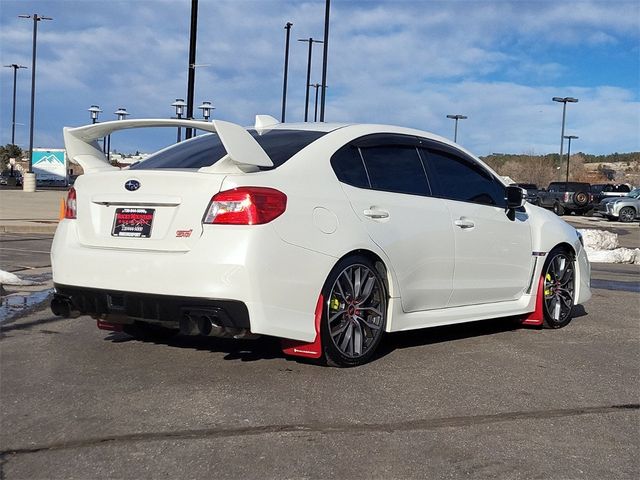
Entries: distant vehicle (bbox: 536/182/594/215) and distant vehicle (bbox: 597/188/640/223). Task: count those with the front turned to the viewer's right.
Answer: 0

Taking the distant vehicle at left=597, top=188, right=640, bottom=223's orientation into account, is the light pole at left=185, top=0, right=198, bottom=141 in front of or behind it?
in front

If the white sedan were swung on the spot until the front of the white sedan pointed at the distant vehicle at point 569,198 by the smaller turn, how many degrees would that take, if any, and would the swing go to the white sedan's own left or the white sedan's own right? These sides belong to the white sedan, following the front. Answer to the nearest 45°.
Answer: approximately 45° to the white sedan's own left

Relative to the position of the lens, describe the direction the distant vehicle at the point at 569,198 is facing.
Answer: facing away from the viewer and to the left of the viewer

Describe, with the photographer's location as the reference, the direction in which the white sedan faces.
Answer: facing away from the viewer and to the right of the viewer

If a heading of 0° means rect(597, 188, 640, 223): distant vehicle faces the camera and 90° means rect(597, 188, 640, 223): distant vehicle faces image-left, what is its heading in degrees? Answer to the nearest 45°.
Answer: approximately 45°

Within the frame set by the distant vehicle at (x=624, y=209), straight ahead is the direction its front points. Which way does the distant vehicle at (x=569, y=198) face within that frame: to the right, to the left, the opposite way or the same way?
to the right

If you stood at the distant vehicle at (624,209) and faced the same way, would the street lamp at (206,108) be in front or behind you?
in front

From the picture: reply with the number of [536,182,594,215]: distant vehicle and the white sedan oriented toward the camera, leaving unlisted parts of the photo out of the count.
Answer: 0

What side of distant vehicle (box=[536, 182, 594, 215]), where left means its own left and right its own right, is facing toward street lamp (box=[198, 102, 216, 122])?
left

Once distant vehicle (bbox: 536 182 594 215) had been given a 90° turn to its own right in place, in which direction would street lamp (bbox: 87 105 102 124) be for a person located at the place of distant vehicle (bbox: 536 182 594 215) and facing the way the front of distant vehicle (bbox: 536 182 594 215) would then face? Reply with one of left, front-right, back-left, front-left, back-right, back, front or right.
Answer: back

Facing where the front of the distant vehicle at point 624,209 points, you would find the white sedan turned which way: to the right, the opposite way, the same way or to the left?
the opposite way

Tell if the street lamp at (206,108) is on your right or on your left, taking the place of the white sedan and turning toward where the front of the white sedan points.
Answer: on your left
